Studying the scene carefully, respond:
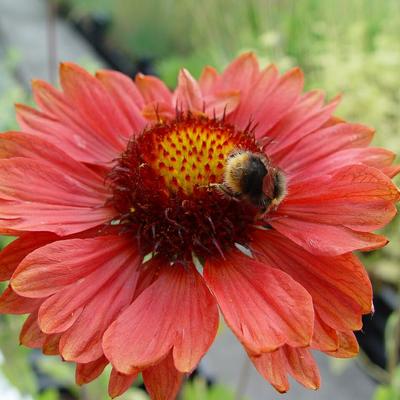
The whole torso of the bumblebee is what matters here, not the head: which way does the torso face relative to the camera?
to the viewer's left
